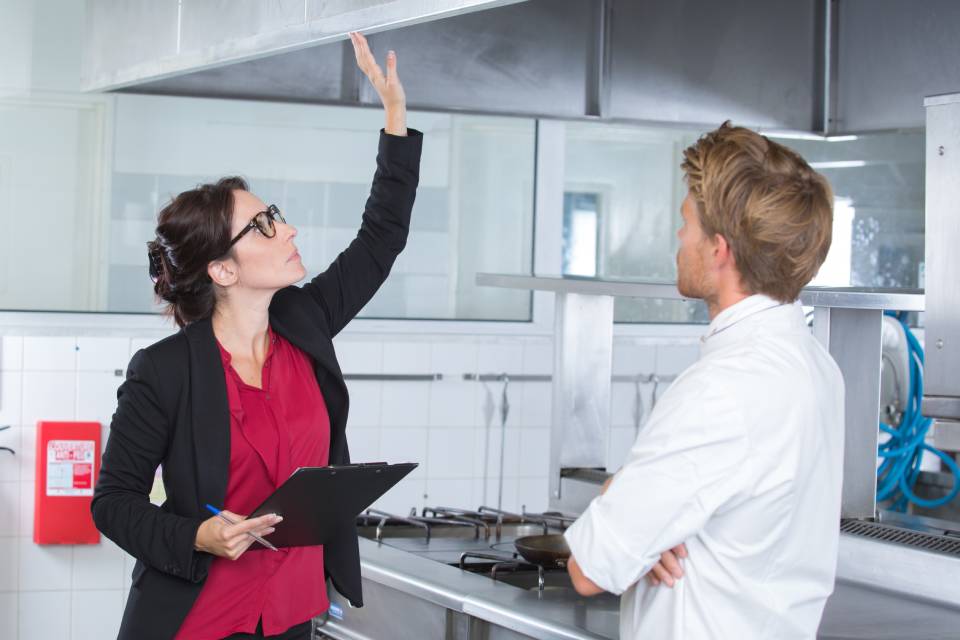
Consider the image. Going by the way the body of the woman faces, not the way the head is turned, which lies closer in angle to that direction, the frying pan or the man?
the man

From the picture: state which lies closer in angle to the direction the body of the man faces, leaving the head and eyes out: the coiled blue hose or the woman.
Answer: the woman

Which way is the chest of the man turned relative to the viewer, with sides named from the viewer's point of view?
facing away from the viewer and to the left of the viewer

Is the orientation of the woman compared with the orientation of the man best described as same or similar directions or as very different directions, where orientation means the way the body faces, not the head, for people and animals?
very different directions

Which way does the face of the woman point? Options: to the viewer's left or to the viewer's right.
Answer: to the viewer's right

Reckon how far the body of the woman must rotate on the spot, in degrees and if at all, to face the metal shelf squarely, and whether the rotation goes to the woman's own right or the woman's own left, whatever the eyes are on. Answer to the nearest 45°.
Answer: approximately 45° to the woman's own left

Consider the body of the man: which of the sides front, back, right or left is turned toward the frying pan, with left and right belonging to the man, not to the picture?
front

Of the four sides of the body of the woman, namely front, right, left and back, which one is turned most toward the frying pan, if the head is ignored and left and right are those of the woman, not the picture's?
left

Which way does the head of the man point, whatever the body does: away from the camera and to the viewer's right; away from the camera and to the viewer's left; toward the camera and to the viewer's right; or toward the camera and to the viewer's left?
away from the camera and to the viewer's left
